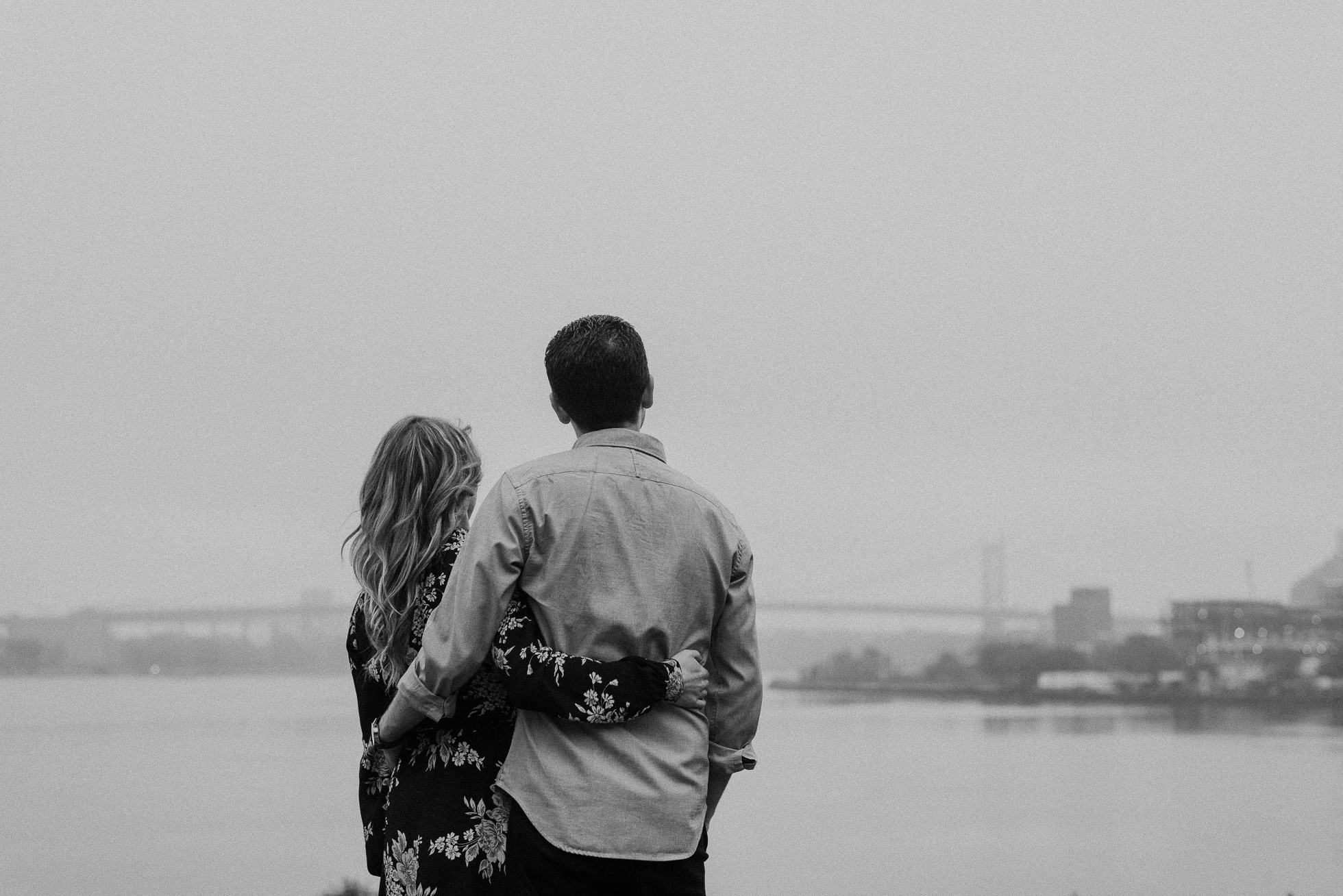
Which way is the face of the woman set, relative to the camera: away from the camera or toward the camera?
away from the camera

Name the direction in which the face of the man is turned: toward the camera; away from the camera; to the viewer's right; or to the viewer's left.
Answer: away from the camera

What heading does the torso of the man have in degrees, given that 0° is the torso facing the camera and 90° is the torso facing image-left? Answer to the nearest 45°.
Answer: approximately 180°
